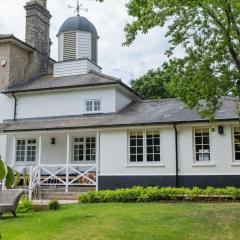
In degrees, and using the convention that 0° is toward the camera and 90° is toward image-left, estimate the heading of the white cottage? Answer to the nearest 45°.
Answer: approximately 0°

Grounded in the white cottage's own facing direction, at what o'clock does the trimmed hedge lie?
The trimmed hedge is roughly at 11 o'clock from the white cottage.
